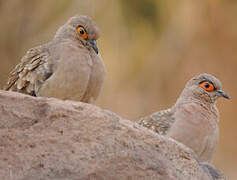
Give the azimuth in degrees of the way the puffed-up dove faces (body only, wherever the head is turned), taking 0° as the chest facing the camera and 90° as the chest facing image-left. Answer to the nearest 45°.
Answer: approximately 315°

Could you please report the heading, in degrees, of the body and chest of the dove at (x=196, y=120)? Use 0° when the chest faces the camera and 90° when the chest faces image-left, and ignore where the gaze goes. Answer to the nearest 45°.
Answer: approximately 315°
